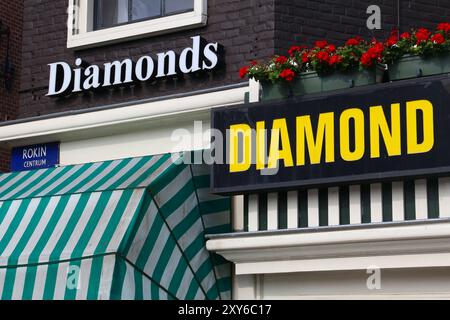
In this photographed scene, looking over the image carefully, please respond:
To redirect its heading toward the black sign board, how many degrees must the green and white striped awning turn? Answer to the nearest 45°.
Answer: approximately 135° to its left

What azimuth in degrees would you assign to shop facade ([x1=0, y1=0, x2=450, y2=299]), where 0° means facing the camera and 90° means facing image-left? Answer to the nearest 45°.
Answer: approximately 45°

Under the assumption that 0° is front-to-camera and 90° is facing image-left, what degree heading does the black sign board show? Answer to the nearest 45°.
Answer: approximately 45°

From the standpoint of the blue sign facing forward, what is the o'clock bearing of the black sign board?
The black sign board is roughly at 9 o'clock from the blue sign.

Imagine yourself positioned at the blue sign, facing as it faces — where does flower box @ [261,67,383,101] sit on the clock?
The flower box is roughly at 9 o'clock from the blue sign.

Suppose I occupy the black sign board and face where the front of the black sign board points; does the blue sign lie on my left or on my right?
on my right

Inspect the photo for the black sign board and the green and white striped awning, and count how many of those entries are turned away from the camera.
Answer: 0

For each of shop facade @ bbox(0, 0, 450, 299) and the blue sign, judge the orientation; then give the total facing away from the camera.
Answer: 0
